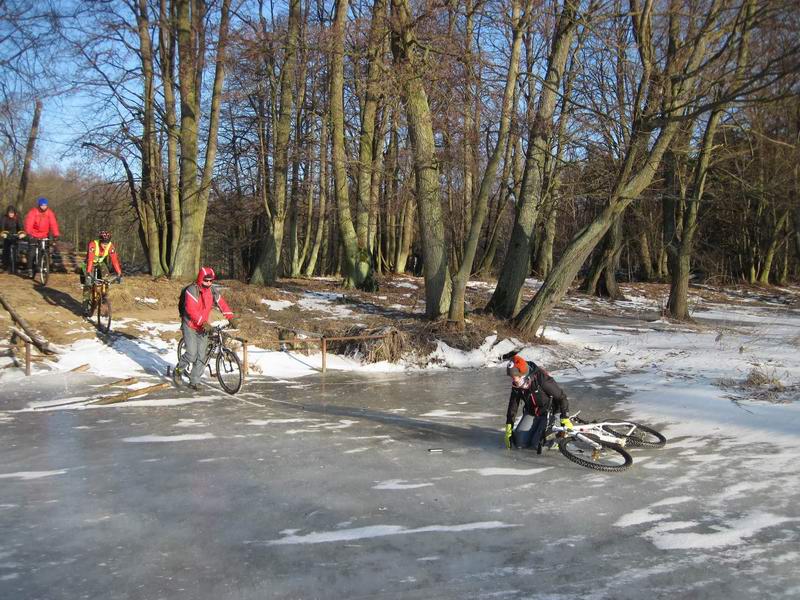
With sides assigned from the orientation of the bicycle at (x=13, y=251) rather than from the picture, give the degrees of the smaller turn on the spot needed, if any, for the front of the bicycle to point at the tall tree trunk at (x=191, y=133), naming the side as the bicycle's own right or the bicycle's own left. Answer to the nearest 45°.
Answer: approximately 90° to the bicycle's own left

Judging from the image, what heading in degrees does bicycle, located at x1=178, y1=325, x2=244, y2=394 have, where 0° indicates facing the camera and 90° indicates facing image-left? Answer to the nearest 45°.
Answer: approximately 315°

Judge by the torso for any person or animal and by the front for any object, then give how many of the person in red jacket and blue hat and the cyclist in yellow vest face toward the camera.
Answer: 2

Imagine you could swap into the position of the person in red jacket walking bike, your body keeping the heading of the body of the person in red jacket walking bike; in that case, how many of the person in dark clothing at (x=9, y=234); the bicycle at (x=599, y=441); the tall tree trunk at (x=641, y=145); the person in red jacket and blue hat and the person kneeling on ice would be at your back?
2

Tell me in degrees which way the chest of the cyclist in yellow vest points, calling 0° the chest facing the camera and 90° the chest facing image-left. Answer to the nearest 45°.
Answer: approximately 0°

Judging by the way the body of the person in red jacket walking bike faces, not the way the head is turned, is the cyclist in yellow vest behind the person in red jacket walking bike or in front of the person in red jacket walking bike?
behind

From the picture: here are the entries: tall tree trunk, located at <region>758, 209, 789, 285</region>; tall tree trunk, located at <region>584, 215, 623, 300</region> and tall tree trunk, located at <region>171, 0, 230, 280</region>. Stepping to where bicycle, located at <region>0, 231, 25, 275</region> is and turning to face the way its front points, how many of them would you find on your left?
3

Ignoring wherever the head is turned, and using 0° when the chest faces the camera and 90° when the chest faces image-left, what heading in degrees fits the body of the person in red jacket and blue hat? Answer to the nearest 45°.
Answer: approximately 0°

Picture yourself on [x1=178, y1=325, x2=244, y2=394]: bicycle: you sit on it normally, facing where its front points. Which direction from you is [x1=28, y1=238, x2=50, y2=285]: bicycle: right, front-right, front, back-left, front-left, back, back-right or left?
back

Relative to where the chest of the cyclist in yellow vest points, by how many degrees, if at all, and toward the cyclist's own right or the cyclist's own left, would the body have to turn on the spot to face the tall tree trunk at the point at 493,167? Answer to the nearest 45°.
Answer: approximately 90° to the cyclist's own left

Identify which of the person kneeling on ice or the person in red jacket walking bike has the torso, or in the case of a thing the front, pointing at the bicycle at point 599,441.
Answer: the person in red jacket walking bike

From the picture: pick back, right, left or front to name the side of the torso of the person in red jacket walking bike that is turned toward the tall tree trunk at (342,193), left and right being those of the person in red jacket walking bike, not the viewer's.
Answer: left
